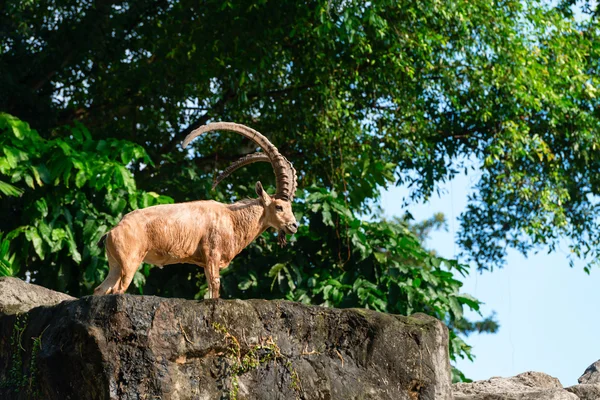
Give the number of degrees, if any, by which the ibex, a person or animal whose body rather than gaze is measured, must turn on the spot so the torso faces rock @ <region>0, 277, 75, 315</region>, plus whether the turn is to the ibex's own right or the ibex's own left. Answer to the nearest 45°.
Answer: approximately 135° to the ibex's own left

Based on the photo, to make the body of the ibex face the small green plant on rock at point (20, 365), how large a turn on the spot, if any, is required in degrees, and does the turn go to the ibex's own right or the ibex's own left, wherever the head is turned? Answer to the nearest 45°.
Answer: approximately 180°

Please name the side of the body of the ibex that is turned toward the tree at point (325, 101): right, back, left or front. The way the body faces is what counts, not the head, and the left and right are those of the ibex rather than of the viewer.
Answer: left

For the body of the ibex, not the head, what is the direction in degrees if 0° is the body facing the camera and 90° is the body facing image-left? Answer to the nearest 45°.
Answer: approximately 270°

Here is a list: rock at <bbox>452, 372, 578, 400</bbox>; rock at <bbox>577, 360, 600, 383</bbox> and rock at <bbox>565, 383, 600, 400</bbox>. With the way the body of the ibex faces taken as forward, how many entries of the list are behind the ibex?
0
